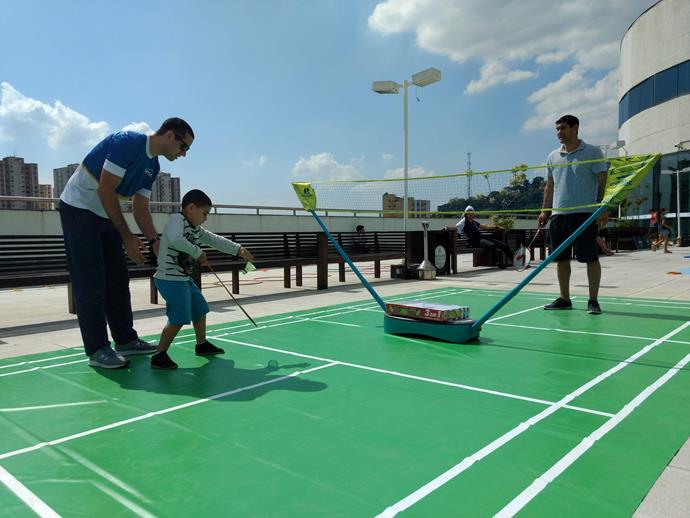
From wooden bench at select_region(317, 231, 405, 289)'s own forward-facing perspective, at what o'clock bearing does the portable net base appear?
The portable net base is roughly at 12 o'clock from the wooden bench.

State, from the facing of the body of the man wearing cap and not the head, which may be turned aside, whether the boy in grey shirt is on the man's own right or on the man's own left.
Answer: on the man's own right

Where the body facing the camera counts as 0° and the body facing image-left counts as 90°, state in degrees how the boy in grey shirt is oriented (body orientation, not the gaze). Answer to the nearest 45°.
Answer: approximately 315°

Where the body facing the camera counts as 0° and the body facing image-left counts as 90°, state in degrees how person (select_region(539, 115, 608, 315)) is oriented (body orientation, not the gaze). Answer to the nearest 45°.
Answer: approximately 45°

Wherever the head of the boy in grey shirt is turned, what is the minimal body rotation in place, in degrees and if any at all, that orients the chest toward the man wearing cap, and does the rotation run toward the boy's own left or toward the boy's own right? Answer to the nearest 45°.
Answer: approximately 90° to the boy's own left

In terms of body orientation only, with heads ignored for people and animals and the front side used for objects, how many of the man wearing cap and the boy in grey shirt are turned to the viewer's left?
0

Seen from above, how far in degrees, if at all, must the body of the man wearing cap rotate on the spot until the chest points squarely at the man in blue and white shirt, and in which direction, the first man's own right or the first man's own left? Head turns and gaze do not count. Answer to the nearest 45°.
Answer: approximately 45° to the first man's own right

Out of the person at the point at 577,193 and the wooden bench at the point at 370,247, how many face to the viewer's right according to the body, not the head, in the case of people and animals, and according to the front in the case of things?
0

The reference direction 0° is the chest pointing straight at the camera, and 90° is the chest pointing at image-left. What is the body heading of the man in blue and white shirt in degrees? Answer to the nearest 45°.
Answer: approximately 315°

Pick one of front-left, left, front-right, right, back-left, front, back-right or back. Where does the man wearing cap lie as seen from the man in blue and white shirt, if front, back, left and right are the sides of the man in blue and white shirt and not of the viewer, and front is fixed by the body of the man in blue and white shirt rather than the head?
left

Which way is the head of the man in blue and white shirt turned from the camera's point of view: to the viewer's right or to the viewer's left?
to the viewer's right
